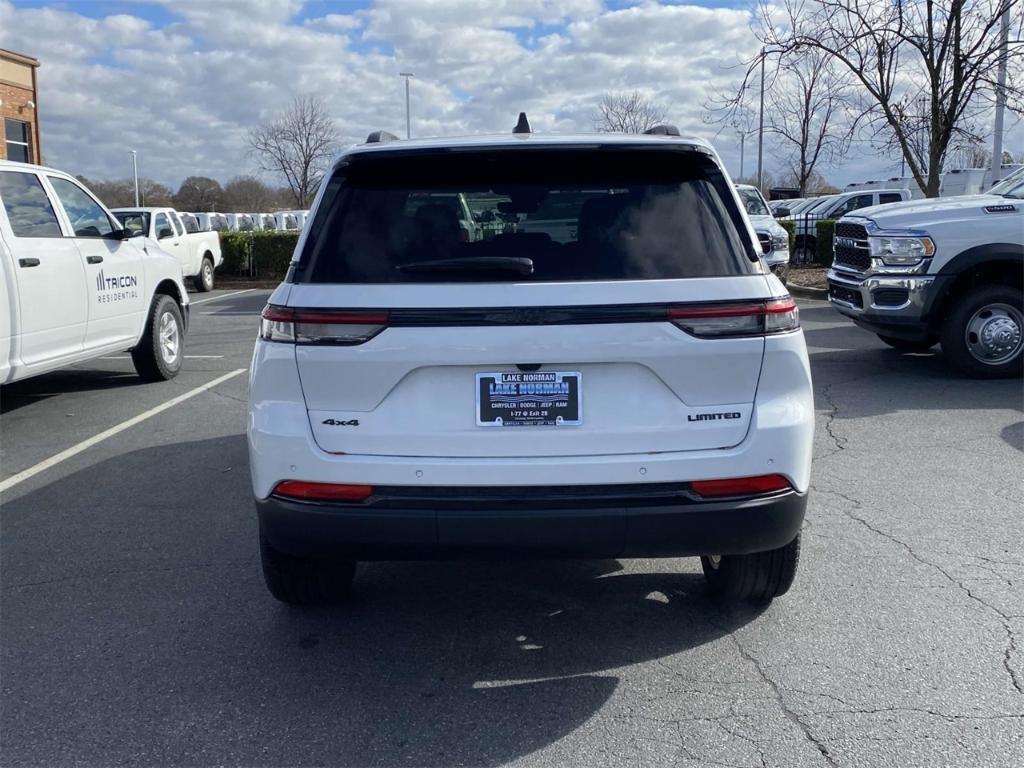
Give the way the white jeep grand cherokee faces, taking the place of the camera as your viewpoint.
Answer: facing away from the viewer

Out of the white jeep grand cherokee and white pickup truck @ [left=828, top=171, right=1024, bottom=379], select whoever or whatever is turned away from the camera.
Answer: the white jeep grand cherokee

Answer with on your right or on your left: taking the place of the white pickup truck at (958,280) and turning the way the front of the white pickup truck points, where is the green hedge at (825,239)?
on your right

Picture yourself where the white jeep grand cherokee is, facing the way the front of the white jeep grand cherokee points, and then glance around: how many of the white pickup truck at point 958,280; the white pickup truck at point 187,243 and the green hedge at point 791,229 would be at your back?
0

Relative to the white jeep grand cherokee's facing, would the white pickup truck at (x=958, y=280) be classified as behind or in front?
in front

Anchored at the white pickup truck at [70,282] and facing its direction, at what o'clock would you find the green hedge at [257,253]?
The green hedge is roughly at 11 o'clock from the white pickup truck.

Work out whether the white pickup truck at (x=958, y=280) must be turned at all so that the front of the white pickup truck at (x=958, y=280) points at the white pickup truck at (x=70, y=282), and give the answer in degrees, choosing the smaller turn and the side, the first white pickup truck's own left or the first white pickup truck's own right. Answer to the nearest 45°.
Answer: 0° — it already faces it

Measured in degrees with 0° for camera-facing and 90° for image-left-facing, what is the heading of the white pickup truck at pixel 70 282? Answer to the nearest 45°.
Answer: approximately 225°

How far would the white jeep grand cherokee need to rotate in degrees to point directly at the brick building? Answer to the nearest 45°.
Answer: approximately 45° to its left

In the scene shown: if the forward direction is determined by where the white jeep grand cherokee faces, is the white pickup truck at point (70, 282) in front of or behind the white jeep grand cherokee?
in front

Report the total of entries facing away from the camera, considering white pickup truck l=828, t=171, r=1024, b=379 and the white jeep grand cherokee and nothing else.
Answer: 1
